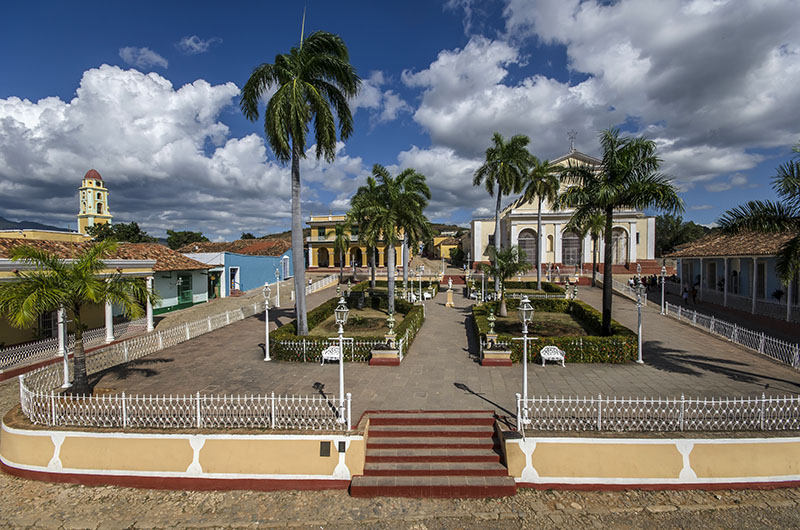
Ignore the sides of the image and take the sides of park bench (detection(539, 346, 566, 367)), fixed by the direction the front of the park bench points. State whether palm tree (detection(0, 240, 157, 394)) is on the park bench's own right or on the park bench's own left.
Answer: on the park bench's own right

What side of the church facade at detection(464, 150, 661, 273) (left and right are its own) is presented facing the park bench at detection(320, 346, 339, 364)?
front

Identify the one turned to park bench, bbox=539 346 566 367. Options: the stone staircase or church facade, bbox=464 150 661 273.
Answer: the church facade

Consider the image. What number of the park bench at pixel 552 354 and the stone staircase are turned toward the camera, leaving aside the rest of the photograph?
2

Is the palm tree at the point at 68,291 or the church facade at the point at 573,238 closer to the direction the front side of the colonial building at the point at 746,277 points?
the palm tree

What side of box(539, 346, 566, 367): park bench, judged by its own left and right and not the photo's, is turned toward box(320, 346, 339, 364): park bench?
right

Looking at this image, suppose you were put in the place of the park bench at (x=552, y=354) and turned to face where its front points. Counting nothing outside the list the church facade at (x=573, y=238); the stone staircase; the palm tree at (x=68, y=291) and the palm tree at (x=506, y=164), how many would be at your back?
2

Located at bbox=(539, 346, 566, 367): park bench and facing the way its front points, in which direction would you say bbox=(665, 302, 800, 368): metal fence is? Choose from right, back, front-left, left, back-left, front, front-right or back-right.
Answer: back-left

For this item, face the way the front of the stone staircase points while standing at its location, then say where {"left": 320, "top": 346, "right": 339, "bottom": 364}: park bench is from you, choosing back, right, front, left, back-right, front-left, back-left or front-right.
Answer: back-right

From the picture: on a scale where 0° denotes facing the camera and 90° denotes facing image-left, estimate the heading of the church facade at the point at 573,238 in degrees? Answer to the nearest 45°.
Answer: approximately 0°

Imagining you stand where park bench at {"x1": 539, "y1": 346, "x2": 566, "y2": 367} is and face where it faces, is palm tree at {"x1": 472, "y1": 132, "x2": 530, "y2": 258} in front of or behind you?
behind

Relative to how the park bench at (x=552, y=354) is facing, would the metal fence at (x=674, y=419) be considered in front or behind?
in front

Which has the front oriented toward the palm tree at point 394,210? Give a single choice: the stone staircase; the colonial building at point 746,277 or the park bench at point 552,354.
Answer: the colonial building

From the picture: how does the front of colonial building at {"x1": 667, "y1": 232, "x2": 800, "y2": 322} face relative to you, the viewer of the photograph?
facing the viewer and to the left of the viewer

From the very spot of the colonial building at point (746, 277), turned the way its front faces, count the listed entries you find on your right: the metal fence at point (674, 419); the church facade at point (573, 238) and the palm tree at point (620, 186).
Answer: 1

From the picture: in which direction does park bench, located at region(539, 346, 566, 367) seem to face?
toward the camera

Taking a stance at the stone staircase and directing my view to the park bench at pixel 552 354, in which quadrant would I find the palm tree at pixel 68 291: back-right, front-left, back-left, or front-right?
back-left

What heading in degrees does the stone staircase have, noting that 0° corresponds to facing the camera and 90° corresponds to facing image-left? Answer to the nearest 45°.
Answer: approximately 0°

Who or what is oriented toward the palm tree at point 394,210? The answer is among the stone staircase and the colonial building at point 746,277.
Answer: the colonial building
